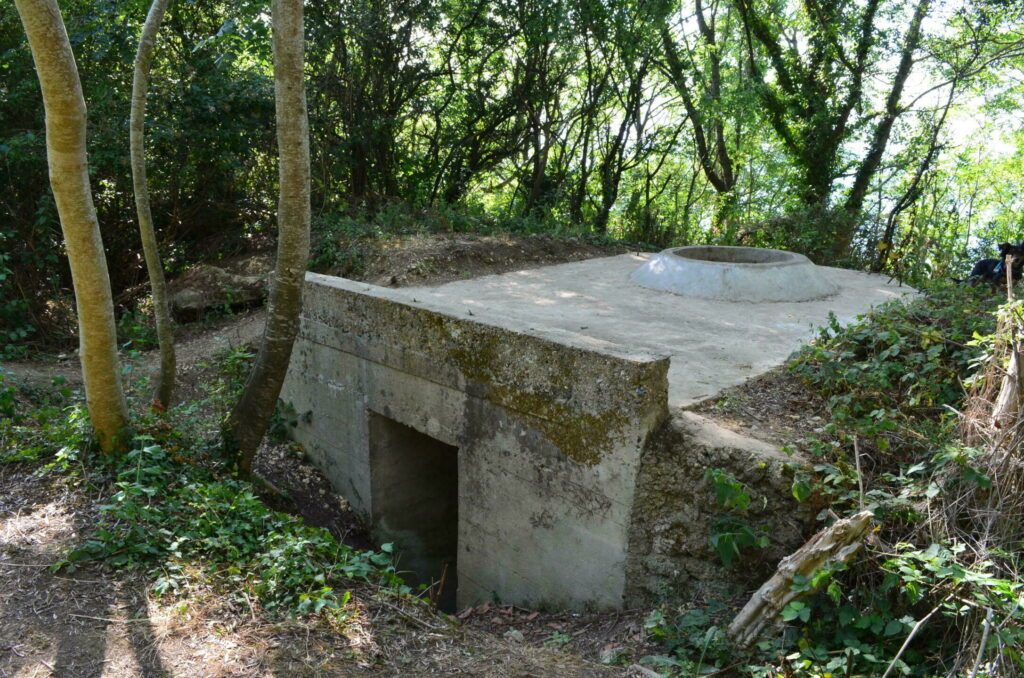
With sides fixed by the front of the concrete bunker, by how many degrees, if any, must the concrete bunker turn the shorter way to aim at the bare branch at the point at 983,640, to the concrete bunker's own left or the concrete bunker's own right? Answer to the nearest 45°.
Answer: approximately 90° to the concrete bunker's own left

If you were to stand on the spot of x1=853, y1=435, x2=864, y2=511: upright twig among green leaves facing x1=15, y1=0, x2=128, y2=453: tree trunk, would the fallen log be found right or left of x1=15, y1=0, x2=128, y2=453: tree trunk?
left

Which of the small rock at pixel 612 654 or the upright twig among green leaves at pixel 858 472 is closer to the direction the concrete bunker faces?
the small rock

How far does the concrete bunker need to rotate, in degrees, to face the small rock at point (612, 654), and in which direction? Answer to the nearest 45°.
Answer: approximately 45° to its left

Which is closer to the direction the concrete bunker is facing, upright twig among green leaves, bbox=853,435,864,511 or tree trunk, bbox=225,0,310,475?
the tree trunk

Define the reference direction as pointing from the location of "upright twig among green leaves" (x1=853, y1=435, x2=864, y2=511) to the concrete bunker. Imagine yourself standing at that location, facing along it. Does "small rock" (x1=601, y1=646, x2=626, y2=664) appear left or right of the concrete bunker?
left

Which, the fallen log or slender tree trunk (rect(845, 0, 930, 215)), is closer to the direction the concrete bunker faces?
the fallen log

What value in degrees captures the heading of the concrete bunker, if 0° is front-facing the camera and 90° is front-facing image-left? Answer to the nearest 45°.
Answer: approximately 45°

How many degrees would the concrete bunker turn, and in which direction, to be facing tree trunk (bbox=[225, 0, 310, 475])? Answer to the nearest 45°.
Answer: approximately 45° to its right

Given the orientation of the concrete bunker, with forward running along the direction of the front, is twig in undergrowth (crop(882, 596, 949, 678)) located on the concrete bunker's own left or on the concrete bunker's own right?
on the concrete bunker's own left

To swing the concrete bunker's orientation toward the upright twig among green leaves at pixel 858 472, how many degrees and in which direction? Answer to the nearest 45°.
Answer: approximately 90° to its left

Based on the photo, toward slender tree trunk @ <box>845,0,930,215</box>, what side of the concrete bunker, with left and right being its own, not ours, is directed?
back

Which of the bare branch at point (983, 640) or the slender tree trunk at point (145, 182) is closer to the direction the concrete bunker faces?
the slender tree trunk
